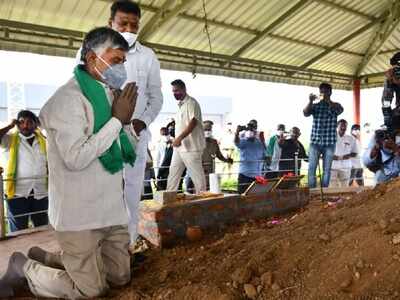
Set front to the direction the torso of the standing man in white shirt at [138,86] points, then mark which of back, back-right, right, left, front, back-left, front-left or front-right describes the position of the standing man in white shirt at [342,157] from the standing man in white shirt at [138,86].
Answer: back-left

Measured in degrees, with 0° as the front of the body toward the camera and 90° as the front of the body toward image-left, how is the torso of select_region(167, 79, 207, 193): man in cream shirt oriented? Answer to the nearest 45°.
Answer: approximately 90°

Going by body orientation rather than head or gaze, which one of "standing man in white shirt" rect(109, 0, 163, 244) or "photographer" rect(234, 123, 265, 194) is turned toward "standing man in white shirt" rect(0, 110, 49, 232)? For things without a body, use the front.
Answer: the photographer

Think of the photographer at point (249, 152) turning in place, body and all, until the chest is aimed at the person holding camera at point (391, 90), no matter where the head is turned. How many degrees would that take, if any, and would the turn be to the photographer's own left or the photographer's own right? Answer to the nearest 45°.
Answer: approximately 90° to the photographer's own left

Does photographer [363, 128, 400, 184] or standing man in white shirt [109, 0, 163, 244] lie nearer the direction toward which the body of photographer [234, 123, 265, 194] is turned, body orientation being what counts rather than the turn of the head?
the standing man in white shirt

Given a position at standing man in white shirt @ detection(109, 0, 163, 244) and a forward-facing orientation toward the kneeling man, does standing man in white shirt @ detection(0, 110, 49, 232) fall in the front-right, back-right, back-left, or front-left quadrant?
back-right

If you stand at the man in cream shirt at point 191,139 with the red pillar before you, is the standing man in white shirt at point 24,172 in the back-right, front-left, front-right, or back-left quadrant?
back-left

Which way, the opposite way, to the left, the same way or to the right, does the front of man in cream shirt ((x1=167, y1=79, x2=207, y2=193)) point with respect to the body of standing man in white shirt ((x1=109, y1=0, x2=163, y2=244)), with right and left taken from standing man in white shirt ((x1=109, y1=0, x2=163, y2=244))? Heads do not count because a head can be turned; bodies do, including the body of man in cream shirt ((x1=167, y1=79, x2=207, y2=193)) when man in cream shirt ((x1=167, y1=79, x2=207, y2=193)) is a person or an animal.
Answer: to the right

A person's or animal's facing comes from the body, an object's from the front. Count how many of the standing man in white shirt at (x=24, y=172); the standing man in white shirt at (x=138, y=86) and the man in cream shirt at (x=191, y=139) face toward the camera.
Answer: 2
